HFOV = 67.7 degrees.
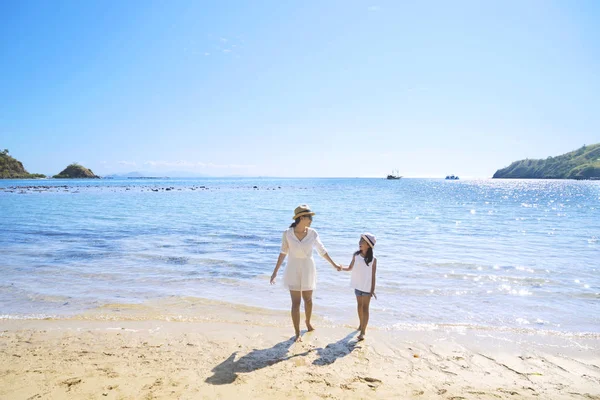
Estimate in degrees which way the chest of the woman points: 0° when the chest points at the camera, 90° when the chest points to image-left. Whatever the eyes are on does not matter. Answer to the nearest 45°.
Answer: approximately 0°

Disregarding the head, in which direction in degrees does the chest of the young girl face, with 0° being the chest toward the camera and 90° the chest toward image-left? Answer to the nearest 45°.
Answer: approximately 45°

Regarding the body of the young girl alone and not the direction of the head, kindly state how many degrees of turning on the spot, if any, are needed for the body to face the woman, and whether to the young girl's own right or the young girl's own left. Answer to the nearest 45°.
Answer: approximately 45° to the young girl's own right

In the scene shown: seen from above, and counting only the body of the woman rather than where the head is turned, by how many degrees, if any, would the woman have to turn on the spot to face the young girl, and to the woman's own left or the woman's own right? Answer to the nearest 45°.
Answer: approximately 90° to the woman's own left
